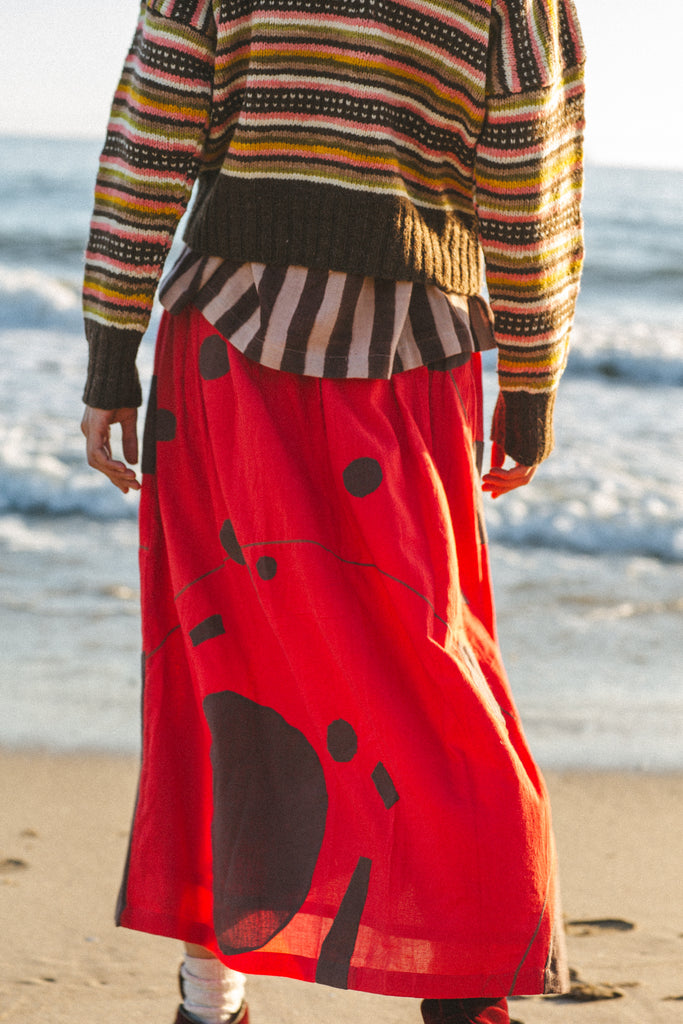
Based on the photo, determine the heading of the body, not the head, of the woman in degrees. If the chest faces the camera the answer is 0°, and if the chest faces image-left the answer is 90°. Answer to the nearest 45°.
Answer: approximately 180°
